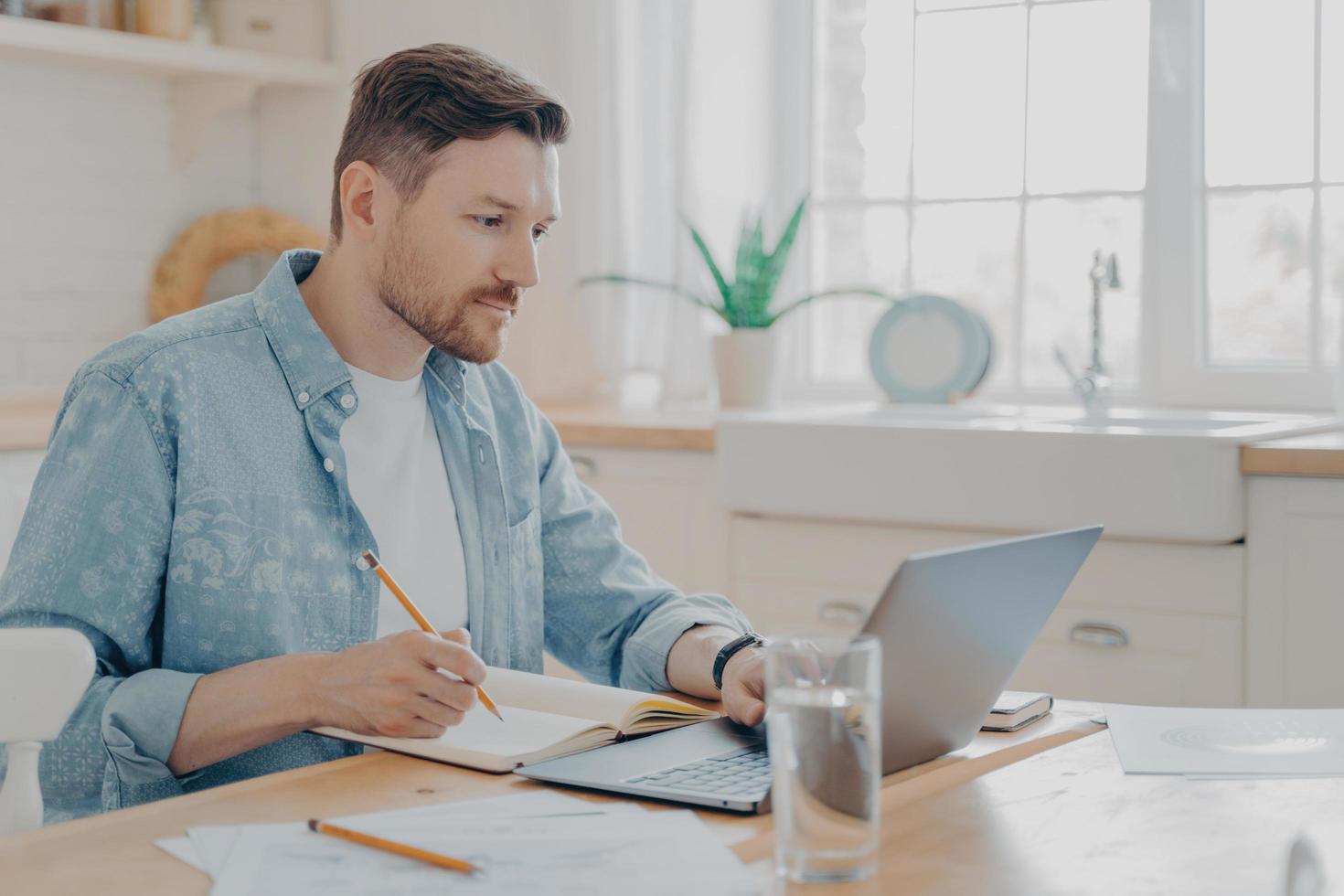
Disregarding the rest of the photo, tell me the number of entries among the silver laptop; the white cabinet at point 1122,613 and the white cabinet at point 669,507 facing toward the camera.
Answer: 2

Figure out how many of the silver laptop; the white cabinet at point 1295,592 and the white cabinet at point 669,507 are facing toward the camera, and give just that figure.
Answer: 2

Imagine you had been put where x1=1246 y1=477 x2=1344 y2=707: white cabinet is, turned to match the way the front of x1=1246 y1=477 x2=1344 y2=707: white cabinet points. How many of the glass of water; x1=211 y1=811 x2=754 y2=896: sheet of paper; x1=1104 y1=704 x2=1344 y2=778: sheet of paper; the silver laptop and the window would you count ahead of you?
4

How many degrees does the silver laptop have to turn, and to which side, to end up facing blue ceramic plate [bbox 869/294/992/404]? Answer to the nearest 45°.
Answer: approximately 45° to its right

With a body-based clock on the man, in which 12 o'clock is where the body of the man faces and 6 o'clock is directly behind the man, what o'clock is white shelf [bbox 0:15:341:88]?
The white shelf is roughly at 7 o'clock from the man.

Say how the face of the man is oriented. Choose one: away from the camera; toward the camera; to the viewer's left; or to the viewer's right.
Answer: to the viewer's right

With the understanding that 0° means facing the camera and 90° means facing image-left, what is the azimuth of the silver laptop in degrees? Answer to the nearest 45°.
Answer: approximately 135°

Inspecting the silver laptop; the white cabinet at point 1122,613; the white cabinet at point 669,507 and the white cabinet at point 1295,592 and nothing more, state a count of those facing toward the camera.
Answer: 3

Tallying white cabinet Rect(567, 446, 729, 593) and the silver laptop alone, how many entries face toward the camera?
1
